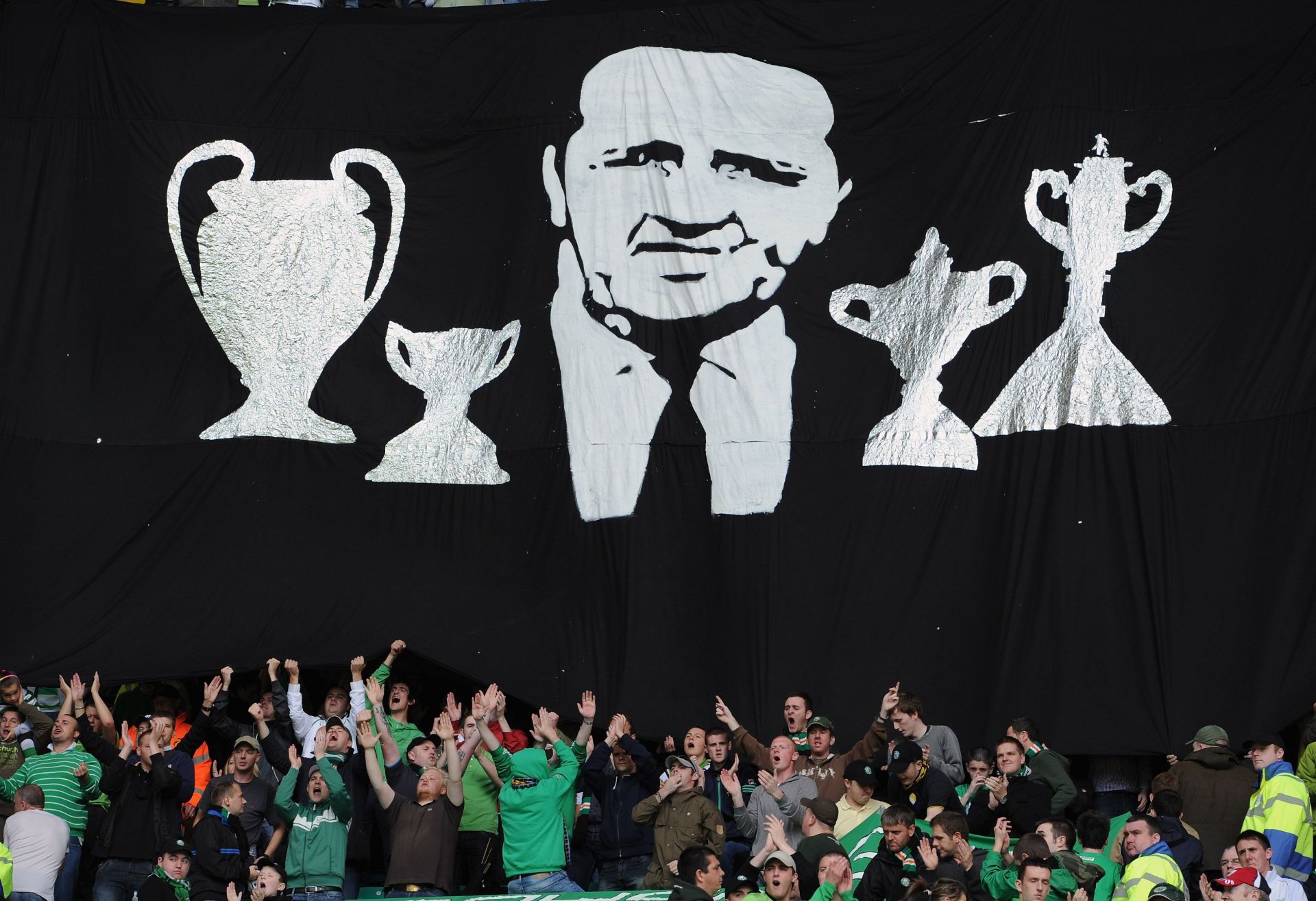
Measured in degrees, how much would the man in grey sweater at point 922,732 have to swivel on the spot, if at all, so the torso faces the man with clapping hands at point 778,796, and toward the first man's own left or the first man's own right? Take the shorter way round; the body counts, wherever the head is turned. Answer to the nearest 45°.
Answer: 0° — they already face them

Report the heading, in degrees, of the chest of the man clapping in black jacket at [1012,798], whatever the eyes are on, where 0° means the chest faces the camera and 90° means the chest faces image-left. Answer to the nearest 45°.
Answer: approximately 45°

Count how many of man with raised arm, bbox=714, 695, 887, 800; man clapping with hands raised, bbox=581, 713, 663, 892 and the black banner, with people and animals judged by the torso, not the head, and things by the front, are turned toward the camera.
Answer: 3

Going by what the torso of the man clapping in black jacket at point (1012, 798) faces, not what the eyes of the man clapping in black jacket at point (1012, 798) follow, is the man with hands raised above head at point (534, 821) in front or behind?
in front

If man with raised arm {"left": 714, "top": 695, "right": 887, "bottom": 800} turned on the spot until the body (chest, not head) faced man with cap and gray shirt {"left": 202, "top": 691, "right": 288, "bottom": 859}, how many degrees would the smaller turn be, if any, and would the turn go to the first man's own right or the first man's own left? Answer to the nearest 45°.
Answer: approximately 90° to the first man's own right

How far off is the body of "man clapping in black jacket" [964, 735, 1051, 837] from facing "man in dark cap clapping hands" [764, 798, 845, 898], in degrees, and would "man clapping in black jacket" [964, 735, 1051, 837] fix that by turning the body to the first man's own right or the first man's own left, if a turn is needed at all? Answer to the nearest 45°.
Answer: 0° — they already face them

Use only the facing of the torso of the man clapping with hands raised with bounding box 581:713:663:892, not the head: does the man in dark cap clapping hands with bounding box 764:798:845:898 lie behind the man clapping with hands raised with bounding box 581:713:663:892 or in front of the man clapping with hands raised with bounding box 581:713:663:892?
in front

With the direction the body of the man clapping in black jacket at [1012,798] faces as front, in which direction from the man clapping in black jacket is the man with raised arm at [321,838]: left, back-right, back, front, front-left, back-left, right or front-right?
front-right

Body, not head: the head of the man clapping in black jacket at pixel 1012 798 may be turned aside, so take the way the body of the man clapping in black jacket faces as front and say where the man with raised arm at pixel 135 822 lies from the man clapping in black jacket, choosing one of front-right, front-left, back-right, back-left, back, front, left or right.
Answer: front-right

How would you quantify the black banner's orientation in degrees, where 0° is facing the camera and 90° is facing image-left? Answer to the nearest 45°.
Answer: approximately 0°

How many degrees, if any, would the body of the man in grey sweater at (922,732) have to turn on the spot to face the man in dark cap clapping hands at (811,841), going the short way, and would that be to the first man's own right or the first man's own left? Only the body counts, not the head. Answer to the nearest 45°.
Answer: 0° — they already face them

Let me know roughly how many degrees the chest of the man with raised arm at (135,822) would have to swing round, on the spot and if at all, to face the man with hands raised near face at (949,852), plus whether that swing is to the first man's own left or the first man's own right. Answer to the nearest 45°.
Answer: approximately 45° to the first man's own left
